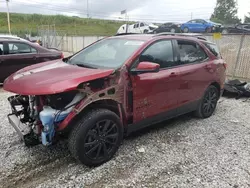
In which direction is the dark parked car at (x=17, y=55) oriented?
to the viewer's left

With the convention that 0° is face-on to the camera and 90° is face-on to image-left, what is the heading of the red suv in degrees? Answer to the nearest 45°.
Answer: approximately 45°

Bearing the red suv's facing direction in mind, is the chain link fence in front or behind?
behind

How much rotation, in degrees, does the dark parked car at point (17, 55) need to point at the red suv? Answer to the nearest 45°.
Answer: approximately 90° to its left

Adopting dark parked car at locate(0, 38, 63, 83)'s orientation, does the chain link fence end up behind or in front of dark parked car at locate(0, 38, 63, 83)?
behind

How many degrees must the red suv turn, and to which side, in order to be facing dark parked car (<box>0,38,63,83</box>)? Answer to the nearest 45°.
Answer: approximately 90° to its right
